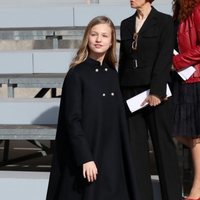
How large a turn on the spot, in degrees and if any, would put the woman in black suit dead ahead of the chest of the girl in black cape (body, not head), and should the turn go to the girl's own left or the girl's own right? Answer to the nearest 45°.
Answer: approximately 90° to the girl's own left

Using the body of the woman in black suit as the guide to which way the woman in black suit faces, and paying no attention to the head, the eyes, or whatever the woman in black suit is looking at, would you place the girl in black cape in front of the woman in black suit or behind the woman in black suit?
in front

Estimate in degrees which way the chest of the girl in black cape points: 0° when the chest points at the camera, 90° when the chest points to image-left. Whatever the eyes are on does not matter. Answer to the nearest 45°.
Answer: approximately 315°

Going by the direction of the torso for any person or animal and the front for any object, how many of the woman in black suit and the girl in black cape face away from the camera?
0
